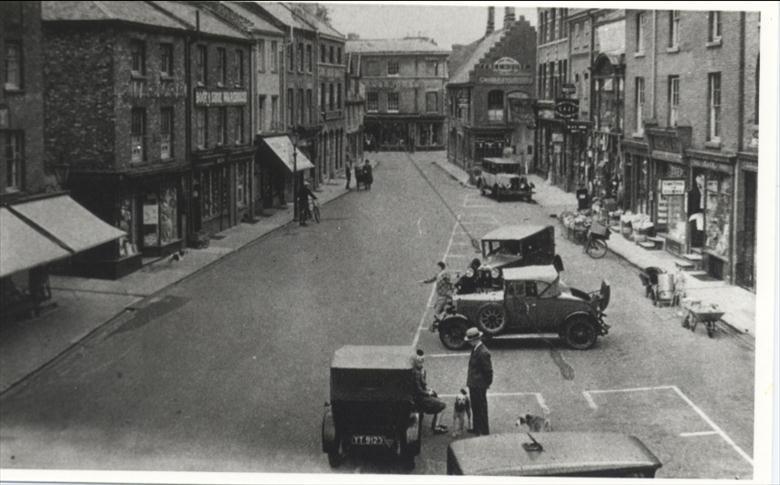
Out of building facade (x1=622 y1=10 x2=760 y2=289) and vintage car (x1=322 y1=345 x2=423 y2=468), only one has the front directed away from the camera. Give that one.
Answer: the vintage car

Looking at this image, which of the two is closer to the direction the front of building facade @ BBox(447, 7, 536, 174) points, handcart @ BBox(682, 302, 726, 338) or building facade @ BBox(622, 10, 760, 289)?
the handcart

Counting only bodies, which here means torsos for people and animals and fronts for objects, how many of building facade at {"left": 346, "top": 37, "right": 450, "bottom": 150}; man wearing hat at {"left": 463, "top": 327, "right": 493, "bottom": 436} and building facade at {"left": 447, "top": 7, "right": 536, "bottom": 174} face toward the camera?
2

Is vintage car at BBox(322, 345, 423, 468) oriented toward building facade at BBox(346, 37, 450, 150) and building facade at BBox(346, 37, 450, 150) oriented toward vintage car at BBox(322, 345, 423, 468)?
yes

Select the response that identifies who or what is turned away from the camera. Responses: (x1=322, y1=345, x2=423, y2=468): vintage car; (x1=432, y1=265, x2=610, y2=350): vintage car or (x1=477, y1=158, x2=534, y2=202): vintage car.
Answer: (x1=322, y1=345, x2=423, y2=468): vintage car

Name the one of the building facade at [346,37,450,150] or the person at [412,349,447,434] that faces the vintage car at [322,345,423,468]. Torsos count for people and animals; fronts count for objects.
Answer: the building facade

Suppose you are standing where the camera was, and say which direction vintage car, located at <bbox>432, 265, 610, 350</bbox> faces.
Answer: facing to the left of the viewer

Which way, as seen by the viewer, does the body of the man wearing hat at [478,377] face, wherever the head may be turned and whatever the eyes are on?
to the viewer's left

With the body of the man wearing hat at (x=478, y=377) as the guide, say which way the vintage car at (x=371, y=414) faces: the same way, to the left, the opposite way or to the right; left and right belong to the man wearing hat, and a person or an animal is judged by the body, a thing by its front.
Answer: to the right

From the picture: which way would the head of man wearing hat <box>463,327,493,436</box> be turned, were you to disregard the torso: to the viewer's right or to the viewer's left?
to the viewer's left

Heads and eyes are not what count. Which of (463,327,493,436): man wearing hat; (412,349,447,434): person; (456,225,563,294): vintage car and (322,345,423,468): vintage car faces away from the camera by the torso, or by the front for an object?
(322,345,423,468): vintage car

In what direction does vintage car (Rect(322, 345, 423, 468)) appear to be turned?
away from the camera
